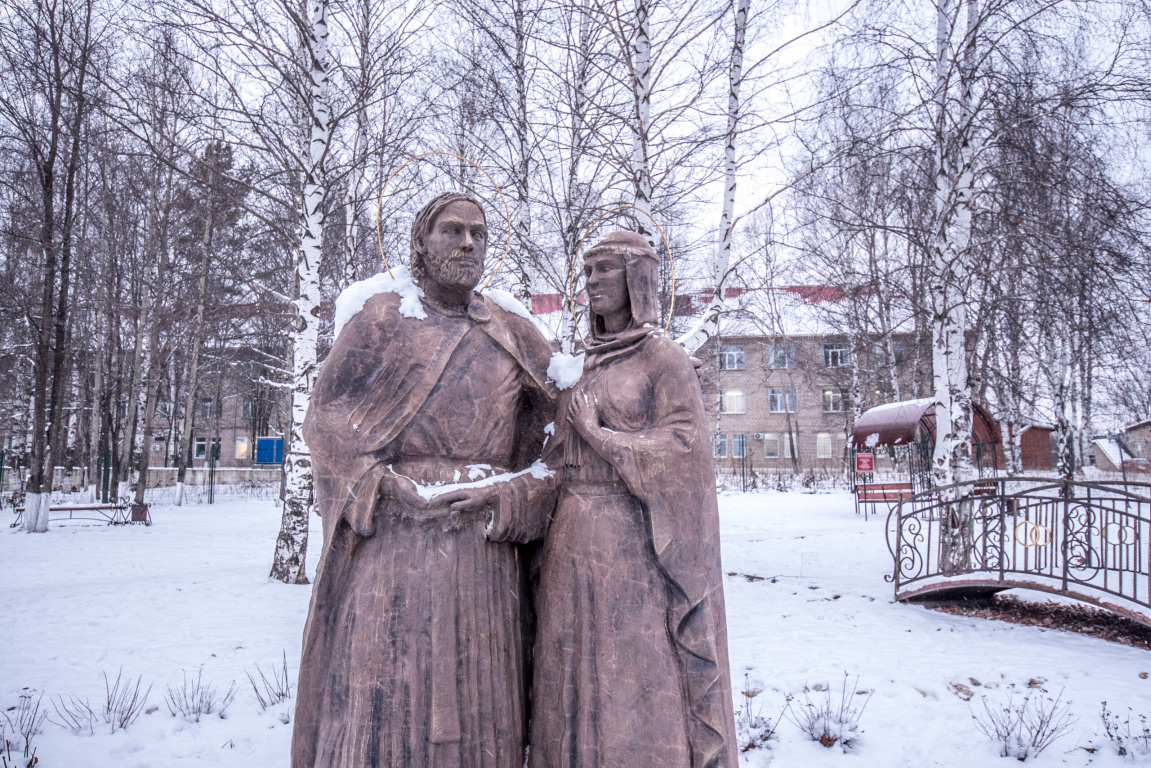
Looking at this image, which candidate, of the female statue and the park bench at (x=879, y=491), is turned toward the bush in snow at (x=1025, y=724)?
the park bench

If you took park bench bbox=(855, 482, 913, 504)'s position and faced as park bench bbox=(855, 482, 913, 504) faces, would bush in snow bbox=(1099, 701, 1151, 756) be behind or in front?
in front

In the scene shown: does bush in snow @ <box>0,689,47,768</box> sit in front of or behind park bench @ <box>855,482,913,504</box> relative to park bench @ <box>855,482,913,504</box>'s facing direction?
in front

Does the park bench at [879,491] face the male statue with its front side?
yes

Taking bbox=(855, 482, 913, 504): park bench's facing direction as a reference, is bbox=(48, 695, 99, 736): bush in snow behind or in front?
in front

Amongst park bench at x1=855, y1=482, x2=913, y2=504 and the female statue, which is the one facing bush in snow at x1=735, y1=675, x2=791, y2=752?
the park bench

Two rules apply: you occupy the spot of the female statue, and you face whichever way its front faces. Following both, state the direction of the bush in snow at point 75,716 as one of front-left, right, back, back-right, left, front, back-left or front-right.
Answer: right

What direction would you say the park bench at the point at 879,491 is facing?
toward the camera

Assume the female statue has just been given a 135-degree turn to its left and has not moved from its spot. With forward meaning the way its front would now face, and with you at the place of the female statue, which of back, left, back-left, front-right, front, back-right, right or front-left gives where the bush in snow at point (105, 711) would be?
back-left

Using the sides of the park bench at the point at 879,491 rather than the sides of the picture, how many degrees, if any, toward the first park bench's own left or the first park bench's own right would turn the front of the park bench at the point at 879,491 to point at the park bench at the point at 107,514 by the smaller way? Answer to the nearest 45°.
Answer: approximately 45° to the first park bench's own right

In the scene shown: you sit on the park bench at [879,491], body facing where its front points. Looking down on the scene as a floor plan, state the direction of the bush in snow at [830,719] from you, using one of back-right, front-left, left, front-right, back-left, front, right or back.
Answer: front

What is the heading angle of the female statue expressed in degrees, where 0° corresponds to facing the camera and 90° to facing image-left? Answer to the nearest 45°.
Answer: approximately 45°

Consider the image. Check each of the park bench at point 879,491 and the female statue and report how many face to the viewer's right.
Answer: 0
